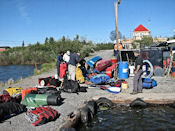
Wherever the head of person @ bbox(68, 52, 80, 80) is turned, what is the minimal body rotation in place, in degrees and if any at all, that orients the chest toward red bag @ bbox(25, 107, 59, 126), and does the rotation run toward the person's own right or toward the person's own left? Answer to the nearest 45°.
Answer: approximately 90° to the person's own right

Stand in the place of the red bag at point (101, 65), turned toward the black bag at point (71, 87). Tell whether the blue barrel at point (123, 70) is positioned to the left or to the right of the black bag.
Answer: left

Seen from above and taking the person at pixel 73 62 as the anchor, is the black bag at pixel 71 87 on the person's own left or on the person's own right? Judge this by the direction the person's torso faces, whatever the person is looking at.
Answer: on the person's own right

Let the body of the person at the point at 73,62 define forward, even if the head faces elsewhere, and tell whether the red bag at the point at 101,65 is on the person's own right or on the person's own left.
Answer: on the person's own left

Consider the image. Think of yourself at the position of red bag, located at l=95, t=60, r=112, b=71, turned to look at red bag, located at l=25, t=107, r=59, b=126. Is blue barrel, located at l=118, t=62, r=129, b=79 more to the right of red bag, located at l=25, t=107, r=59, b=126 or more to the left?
left

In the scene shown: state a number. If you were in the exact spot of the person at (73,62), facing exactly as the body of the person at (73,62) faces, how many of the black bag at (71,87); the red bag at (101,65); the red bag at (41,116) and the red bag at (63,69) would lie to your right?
2
